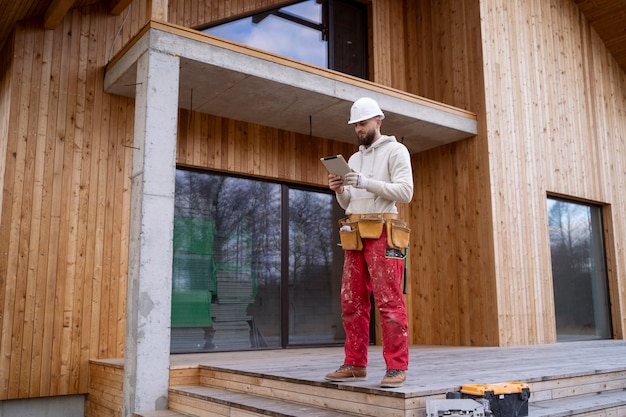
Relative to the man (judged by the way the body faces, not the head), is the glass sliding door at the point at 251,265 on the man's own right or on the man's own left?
on the man's own right

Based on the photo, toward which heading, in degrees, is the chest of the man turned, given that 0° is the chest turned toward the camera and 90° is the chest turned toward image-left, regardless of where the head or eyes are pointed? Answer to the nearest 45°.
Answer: approximately 45°

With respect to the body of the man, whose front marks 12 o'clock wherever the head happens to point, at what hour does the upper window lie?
The upper window is roughly at 4 o'clock from the man.

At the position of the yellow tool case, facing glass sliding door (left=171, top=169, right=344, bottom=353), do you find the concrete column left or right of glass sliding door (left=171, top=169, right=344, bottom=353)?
left

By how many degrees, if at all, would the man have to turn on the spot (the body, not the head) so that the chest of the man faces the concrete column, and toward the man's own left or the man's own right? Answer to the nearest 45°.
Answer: approximately 90° to the man's own right

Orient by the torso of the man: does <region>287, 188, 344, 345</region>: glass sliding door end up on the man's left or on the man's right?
on the man's right

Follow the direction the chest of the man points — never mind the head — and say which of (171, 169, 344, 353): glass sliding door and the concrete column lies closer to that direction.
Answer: the concrete column
